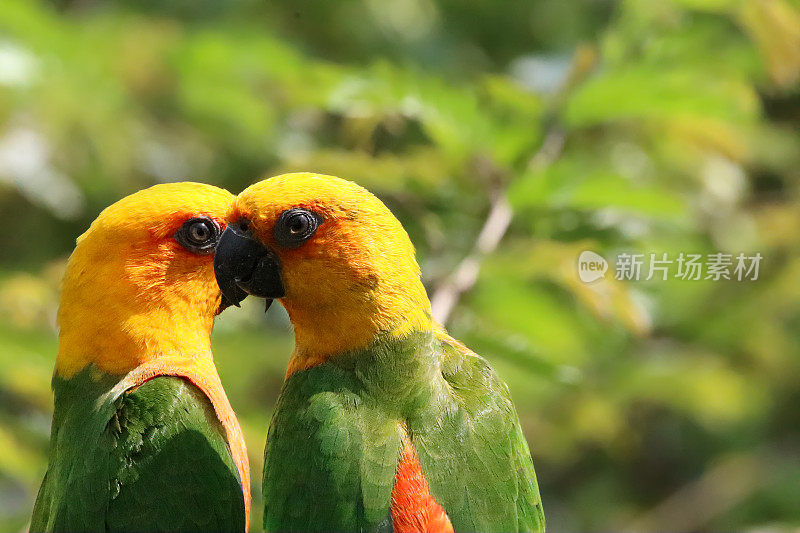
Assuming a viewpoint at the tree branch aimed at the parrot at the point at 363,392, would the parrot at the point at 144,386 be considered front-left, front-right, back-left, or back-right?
front-right

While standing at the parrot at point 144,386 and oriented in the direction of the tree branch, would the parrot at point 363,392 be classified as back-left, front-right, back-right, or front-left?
front-right

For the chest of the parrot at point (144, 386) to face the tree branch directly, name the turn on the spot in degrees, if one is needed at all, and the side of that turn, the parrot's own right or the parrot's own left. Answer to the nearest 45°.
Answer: approximately 45° to the parrot's own left

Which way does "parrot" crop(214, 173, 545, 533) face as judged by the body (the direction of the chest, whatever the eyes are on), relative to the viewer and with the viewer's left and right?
facing away from the viewer and to the left of the viewer

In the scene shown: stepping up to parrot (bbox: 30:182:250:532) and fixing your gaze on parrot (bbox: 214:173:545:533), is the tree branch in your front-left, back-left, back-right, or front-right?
front-left

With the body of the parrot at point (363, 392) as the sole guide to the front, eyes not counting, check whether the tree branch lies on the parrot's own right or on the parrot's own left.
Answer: on the parrot's own right

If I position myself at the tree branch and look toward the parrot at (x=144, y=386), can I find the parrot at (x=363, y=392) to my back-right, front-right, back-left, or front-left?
front-left
